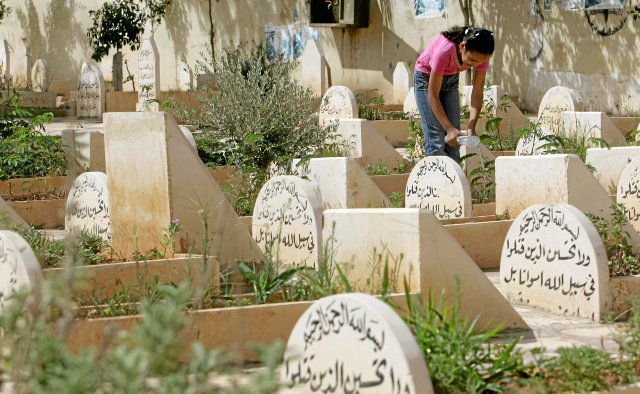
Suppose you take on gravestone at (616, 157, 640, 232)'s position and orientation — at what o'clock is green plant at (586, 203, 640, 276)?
The green plant is roughly at 12 o'clock from the gravestone.

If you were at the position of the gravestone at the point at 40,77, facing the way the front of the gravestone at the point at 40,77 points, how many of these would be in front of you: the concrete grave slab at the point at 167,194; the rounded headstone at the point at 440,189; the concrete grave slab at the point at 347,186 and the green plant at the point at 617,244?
4

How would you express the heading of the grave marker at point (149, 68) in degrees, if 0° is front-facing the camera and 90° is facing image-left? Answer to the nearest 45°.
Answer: approximately 0°

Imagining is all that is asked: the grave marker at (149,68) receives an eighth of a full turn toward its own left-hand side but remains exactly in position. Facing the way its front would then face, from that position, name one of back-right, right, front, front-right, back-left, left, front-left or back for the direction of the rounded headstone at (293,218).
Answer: front-right

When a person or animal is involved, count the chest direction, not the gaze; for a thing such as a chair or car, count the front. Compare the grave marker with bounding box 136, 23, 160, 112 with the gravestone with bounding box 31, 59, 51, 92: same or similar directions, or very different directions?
same or similar directions

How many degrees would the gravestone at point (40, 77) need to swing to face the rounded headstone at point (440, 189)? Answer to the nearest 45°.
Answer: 0° — it already faces it

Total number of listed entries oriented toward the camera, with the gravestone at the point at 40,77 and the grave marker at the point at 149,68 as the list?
2

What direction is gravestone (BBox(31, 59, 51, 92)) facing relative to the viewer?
toward the camera

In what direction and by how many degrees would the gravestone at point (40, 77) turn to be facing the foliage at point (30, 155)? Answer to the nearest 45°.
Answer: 0° — it already faces it

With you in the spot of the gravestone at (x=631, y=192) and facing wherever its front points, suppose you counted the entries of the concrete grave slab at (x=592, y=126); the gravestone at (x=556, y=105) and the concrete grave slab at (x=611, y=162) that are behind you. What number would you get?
3

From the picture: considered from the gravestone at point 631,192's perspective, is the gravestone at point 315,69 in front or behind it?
behind

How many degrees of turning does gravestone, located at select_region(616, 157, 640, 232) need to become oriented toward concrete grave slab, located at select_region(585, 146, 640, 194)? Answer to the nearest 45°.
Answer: approximately 180°

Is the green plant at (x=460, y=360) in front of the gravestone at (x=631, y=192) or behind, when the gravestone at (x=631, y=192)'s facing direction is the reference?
in front

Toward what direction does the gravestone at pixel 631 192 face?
toward the camera
